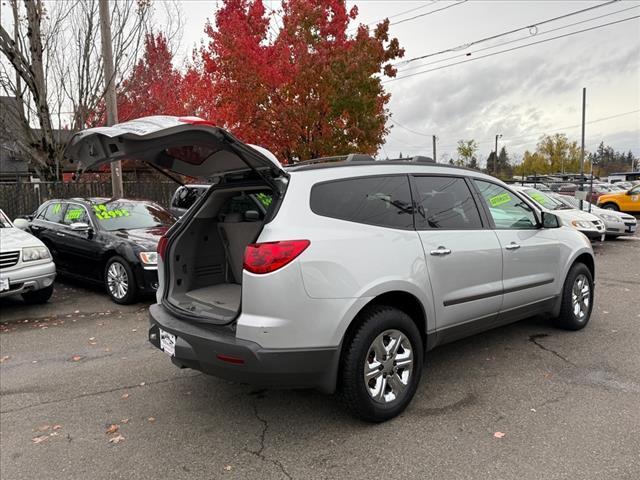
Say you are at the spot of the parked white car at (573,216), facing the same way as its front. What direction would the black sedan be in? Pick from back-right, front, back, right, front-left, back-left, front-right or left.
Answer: right

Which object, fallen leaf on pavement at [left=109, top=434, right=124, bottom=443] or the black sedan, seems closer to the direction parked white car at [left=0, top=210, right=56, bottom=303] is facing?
the fallen leaf on pavement

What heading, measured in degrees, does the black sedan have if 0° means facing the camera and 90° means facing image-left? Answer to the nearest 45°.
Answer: approximately 315°

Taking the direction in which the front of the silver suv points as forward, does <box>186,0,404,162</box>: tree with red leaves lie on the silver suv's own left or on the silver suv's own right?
on the silver suv's own left

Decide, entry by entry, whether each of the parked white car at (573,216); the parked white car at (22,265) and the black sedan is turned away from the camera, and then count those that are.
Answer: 0

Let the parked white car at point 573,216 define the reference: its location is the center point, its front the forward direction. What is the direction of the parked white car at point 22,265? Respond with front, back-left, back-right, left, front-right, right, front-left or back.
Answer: right

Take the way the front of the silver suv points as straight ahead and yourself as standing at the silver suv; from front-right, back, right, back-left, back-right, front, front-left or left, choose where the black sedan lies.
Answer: left

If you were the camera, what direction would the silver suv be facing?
facing away from the viewer and to the right of the viewer
